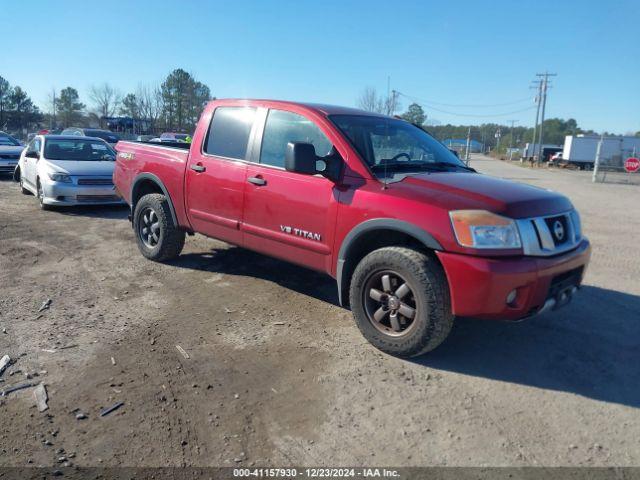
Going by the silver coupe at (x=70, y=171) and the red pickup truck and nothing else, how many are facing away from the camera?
0

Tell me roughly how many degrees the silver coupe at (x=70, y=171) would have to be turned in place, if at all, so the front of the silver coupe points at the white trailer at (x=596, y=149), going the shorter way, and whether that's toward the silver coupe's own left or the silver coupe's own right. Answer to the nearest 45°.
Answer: approximately 90° to the silver coupe's own left

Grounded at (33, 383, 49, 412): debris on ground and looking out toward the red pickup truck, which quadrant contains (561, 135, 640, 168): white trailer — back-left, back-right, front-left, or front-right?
front-left

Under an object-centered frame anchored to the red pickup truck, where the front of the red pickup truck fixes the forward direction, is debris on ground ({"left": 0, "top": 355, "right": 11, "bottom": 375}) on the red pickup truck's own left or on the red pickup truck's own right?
on the red pickup truck's own right

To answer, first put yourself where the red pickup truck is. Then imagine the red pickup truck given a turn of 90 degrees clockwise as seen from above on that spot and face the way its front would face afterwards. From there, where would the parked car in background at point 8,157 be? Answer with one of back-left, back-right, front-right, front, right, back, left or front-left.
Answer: right

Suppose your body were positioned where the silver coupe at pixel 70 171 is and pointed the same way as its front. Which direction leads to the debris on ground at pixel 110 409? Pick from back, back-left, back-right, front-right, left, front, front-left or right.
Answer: front-right

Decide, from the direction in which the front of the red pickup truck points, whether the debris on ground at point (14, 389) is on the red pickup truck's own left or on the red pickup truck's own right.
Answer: on the red pickup truck's own right

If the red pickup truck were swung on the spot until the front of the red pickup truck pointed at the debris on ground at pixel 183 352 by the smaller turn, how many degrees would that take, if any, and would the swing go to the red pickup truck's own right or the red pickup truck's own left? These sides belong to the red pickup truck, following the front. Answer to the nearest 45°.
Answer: approximately 135° to the red pickup truck's own right

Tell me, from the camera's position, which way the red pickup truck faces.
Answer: facing the viewer and to the right of the viewer

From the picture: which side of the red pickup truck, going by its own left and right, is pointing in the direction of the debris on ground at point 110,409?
right

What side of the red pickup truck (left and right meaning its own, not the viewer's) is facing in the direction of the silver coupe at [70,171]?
back
